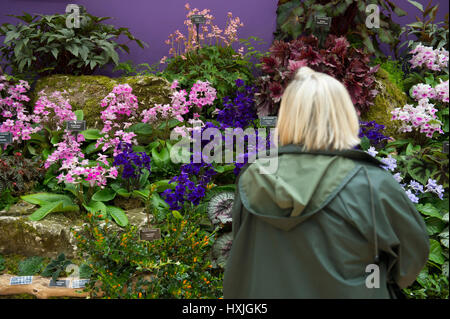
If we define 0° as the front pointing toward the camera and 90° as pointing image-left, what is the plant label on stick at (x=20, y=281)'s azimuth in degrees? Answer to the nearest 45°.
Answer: approximately 0°

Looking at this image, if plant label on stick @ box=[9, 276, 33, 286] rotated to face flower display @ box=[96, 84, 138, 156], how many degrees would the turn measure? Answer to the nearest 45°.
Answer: approximately 135° to its left

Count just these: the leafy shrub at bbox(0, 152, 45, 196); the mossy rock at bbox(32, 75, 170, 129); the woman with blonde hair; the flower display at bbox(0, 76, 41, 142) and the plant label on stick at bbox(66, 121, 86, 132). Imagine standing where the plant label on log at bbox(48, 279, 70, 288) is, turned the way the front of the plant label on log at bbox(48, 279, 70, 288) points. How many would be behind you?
4

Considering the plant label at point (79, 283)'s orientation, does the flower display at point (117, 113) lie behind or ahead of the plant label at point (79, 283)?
behind

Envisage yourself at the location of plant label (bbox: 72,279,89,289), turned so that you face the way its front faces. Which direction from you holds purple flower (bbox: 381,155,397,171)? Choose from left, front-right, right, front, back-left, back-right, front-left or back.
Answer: left

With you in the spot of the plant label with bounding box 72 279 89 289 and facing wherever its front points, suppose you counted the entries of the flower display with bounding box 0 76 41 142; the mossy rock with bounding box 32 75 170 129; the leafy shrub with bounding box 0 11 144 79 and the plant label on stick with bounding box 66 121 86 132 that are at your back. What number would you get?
4

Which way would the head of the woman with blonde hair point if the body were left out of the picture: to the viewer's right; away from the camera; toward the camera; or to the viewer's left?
away from the camera

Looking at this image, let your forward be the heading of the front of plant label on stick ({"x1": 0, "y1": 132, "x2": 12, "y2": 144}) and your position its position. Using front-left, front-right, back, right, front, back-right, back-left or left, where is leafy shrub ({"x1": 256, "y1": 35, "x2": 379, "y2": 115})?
left

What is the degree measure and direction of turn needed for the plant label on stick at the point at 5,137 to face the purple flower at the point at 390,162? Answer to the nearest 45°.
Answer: approximately 45° to its left

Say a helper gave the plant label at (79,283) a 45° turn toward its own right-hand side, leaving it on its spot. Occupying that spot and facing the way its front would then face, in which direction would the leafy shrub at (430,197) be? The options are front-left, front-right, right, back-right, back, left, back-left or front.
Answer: back-left

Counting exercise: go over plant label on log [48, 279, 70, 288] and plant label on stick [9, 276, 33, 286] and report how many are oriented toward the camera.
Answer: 2

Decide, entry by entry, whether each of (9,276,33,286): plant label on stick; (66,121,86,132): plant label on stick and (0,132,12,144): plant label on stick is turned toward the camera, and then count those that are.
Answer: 3
